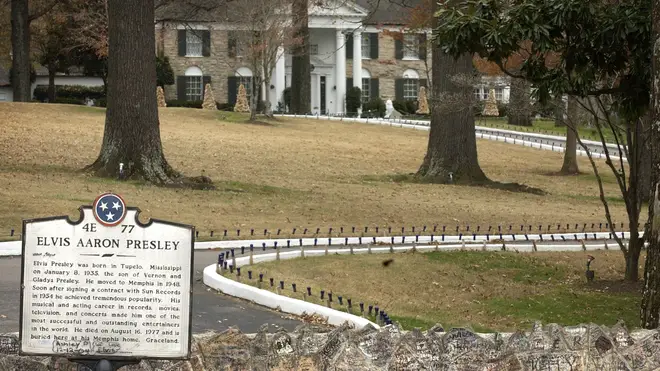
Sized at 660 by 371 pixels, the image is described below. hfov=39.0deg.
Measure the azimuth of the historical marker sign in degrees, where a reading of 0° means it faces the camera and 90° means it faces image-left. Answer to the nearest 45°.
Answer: approximately 0°

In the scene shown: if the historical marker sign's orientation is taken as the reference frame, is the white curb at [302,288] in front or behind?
behind
